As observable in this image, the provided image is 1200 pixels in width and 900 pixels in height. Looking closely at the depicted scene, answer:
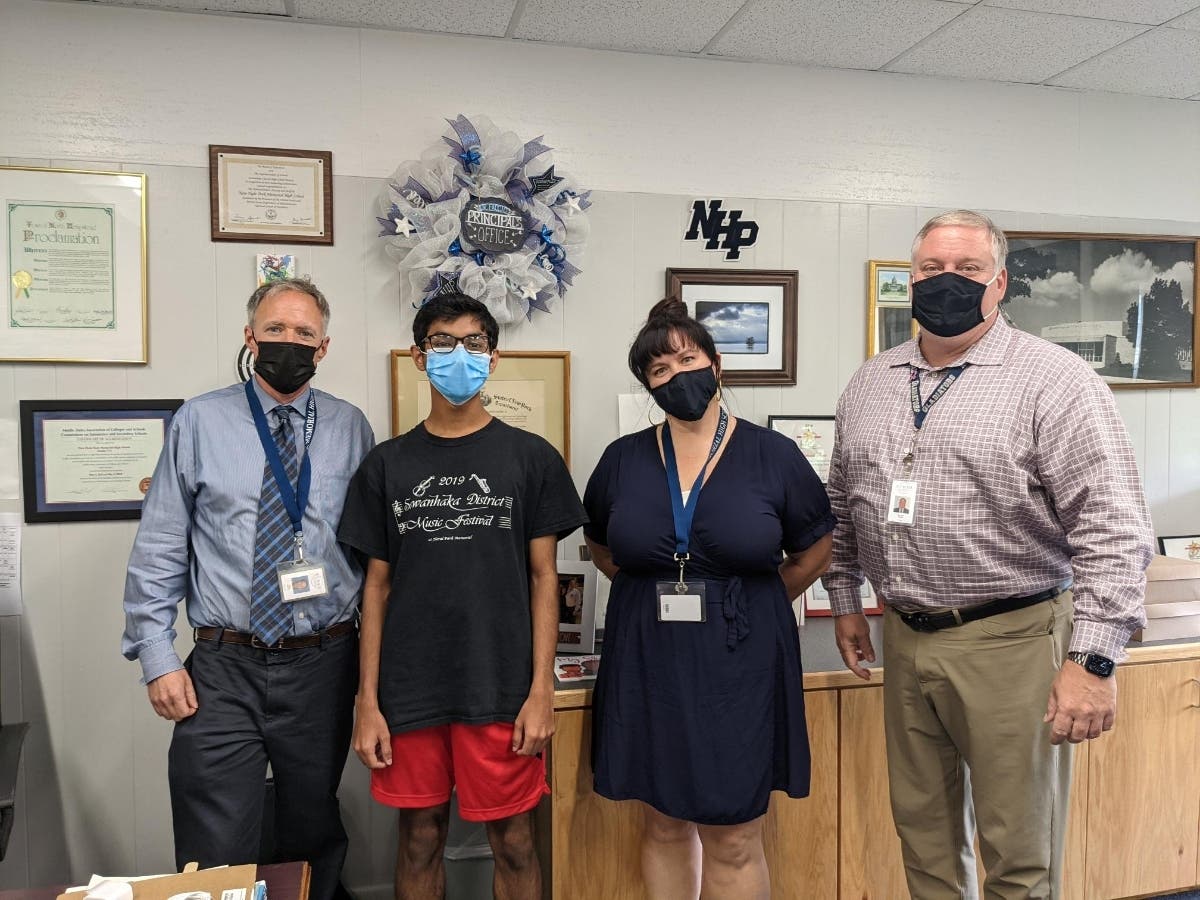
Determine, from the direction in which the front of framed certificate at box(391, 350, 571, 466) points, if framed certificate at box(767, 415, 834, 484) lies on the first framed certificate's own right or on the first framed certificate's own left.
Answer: on the first framed certificate's own left

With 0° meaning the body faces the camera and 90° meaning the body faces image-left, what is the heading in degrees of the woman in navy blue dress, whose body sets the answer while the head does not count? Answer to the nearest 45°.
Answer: approximately 0°

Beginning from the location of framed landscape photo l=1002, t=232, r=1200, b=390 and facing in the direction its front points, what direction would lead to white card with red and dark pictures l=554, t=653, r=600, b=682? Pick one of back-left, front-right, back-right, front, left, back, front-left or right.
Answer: front-right

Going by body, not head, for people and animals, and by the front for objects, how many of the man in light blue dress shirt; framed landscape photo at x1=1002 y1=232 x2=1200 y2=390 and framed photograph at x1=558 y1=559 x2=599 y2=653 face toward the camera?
3

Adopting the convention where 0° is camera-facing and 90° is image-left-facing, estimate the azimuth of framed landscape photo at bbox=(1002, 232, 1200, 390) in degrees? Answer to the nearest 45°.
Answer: approximately 0°

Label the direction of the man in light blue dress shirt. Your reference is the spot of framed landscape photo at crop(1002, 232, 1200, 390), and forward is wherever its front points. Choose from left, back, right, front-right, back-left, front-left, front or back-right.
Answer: front-right

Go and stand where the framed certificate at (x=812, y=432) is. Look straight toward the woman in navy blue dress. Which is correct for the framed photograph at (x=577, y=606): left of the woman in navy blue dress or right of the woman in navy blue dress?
right

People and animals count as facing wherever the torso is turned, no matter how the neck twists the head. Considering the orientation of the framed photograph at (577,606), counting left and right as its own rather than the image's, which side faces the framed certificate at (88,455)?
right
